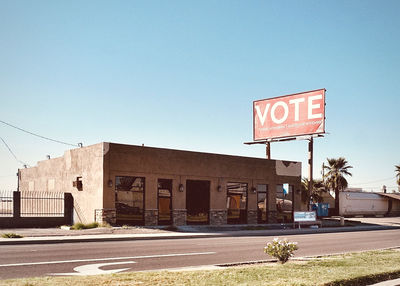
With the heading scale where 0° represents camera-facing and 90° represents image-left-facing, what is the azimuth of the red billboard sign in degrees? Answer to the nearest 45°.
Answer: approximately 45°

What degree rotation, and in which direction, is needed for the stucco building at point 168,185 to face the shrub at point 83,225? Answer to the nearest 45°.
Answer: approximately 90° to its right
